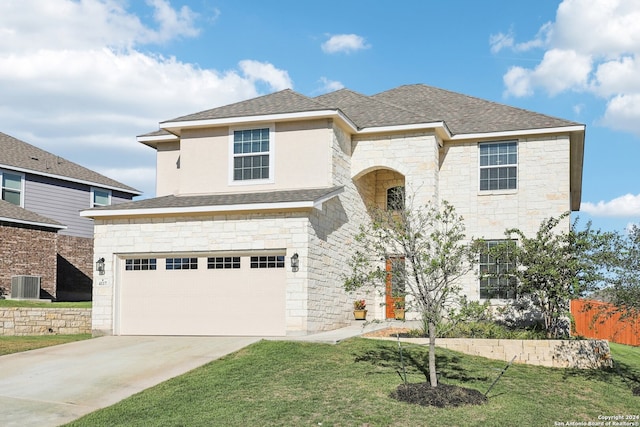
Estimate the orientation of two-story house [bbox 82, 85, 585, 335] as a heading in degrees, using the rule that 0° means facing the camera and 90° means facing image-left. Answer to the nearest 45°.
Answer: approximately 0°

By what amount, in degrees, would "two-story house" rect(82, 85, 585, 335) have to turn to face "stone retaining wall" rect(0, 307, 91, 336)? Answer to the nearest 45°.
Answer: approximately 90° to its right

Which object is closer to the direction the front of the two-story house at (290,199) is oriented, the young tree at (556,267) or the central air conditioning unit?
the young tree
